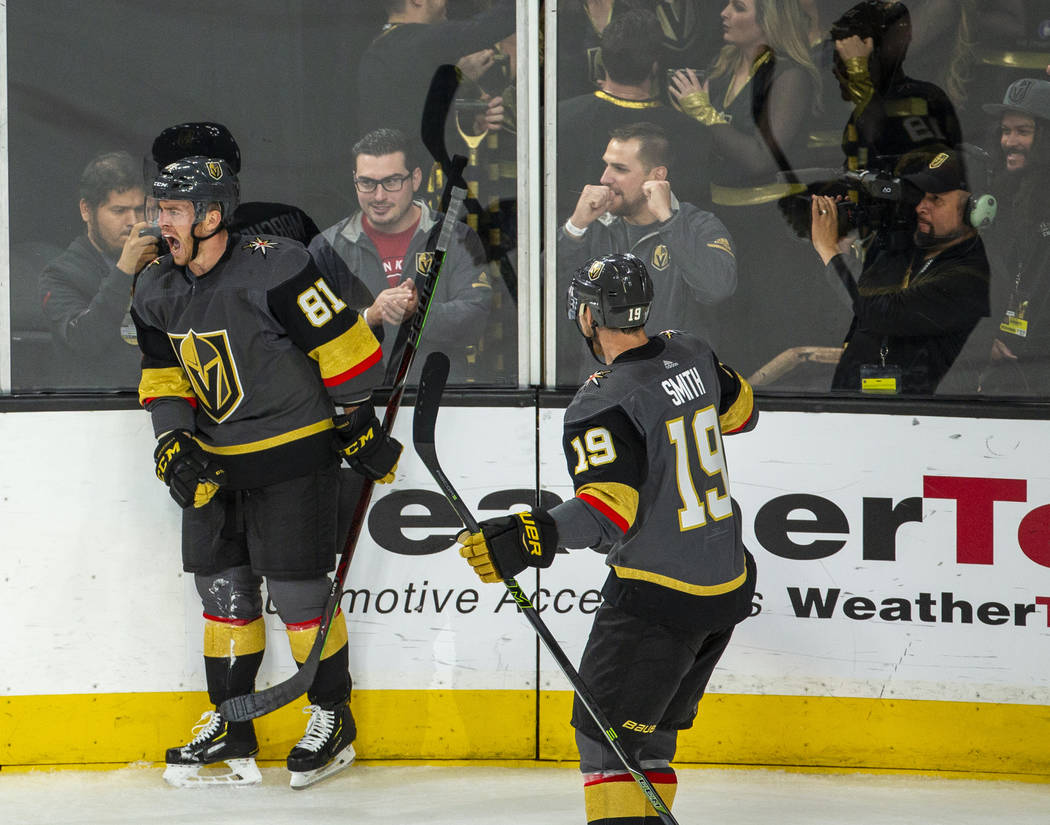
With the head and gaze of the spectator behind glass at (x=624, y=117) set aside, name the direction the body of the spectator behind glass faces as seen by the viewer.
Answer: away from the camera

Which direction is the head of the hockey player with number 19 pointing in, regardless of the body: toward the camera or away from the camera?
away from the camera

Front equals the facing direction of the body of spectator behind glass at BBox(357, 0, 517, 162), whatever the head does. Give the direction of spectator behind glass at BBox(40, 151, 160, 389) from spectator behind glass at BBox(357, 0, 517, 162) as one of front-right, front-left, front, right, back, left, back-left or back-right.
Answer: back-left
